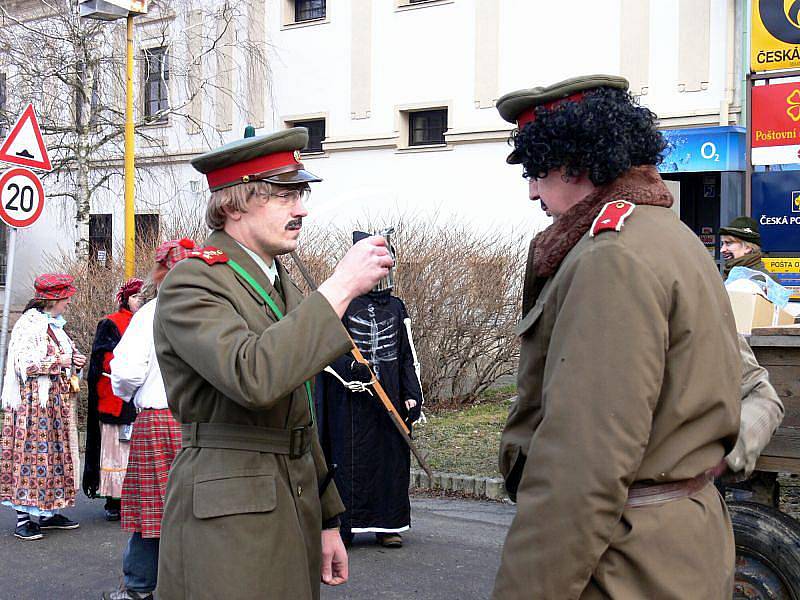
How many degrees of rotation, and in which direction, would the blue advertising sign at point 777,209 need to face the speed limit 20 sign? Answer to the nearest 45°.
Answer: approximately 45° to its right

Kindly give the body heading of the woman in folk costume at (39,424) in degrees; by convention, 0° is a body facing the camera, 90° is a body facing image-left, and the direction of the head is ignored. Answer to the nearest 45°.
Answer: approximately 270°

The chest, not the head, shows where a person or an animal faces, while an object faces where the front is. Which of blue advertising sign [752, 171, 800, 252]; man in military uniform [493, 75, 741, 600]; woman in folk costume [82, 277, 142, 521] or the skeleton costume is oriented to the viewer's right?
the woman in folk costume

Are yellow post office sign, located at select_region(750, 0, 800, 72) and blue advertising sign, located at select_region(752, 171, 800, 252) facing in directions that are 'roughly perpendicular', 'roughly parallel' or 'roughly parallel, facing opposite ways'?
roughly parallel

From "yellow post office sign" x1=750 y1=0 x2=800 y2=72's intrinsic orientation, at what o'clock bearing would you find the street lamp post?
The street lamp post is roughly at 2 o'clock from the yellow post office sign.

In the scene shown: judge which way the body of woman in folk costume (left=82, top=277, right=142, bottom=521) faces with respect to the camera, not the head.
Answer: to the viewer's right

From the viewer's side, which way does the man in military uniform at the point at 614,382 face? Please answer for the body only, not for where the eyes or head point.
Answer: to the viewer's left

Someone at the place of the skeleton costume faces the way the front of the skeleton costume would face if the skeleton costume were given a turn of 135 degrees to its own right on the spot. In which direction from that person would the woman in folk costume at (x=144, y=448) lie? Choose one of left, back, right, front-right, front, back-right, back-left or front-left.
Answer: left

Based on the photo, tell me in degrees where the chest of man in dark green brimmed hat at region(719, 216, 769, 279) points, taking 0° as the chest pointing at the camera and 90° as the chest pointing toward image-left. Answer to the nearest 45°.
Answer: approximately 90°

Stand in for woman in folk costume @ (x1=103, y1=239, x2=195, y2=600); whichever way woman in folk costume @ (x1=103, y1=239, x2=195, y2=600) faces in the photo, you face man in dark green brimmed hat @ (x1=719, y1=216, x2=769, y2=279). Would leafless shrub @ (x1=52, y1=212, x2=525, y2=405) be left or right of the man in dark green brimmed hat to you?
left

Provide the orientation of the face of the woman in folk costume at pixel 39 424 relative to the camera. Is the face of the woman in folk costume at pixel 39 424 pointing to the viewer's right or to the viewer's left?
to the viewer's right
